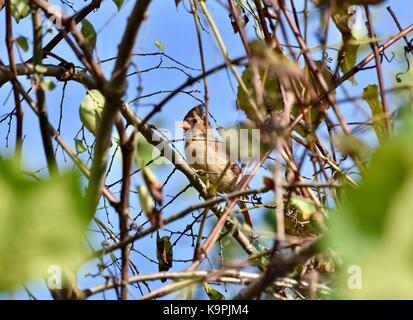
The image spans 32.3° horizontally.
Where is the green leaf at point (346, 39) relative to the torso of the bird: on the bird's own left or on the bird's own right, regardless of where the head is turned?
on the bird's own left

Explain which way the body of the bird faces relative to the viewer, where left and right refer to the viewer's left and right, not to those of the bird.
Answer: facing the viewer and to the left of the viewer

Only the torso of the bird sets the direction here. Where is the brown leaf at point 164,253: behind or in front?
in front
